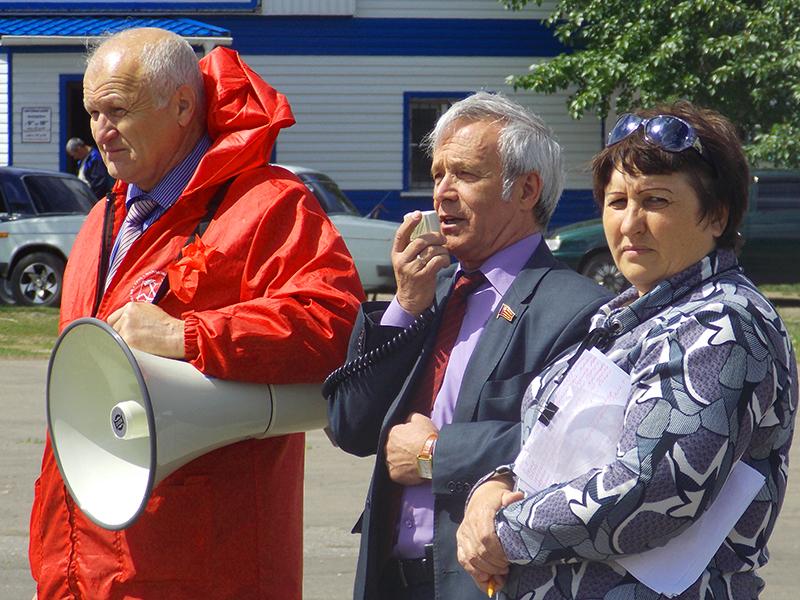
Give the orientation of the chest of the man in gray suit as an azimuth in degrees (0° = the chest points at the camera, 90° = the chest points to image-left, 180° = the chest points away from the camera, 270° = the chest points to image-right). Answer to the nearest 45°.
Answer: approximately 45°

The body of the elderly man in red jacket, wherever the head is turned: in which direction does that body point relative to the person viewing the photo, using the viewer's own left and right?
facing the viewer and to the left of the viewer

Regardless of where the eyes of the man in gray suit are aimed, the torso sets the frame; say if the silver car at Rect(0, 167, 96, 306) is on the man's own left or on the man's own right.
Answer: on the man's own right

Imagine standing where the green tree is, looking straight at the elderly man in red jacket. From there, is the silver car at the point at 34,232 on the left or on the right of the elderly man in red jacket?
right

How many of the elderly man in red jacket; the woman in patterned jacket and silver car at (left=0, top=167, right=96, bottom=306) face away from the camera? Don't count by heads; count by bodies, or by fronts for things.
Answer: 0

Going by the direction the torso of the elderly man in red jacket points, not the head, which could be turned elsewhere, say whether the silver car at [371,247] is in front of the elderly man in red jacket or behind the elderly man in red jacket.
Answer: behind

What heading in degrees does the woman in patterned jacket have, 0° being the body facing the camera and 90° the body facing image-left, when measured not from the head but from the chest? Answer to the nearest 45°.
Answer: approximately 45°

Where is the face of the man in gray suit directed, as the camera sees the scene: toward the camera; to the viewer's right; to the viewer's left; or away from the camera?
to the viewer's left
